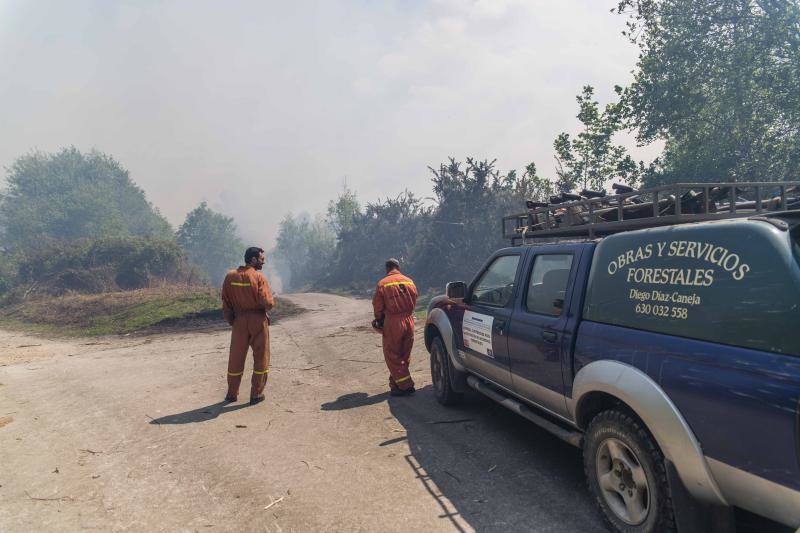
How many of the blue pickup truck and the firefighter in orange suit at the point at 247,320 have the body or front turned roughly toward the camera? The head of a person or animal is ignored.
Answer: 0

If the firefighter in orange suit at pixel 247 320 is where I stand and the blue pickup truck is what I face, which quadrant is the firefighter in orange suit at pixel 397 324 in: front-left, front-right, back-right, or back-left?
front-left

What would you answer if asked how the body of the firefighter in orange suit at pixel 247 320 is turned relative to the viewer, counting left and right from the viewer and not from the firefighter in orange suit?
facing away from the viewer and to the right of the viewer

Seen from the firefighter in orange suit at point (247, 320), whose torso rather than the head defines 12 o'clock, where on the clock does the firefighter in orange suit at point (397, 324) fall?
the firefighter in orange suit at point (397, 324) is roughly at 2 o'clock from the firefighter in orange suit at point (247, 320).

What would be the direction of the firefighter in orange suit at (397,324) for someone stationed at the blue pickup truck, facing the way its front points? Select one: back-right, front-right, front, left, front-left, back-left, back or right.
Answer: front

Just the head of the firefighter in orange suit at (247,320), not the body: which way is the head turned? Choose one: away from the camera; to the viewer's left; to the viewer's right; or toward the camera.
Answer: to the viewer's right

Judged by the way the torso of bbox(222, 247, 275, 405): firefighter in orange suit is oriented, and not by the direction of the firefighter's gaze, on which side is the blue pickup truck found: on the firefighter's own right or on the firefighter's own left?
on the firefighter's own right

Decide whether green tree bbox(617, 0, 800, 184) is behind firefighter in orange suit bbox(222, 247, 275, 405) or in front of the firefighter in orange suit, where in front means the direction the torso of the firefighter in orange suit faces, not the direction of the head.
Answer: in front
